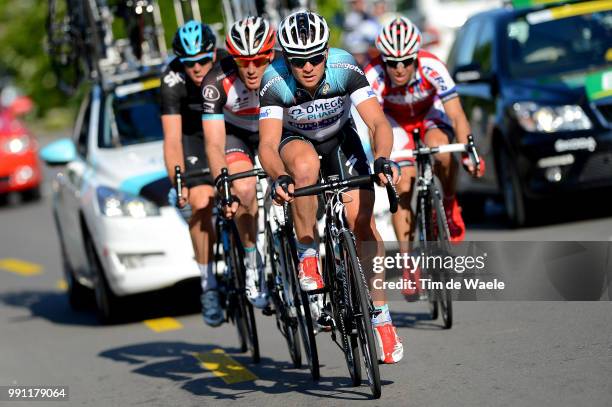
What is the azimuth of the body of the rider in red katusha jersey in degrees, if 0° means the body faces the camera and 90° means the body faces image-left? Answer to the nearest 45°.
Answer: approximately 0°

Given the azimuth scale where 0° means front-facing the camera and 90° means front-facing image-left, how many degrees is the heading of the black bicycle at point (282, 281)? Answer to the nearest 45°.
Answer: approximately 0°

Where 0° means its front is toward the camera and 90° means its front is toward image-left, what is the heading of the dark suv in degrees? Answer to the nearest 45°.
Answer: approximately 315°

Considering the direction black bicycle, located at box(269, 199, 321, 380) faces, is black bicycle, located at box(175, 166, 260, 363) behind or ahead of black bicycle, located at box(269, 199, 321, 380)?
behind
